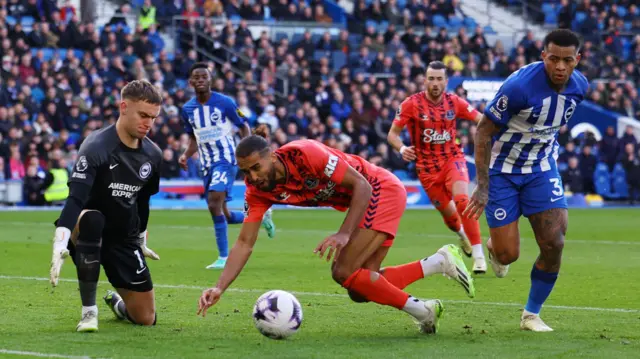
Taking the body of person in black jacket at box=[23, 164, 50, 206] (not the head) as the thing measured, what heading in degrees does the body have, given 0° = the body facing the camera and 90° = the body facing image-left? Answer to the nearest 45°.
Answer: approximately 0°

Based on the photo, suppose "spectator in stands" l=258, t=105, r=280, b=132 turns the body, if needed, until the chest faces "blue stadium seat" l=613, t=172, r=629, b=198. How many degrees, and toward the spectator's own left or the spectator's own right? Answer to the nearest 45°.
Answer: approximately 90° to the spectator's own left

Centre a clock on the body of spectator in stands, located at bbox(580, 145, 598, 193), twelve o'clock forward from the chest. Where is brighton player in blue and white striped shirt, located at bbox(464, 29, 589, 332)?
The brighton player in blue and white striped shirt is roughly at 12 o'clock from the spectator in stands.

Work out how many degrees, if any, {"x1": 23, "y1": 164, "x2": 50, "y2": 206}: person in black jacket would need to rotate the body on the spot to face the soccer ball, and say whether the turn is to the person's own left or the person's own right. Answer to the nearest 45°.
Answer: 0° — they already face it

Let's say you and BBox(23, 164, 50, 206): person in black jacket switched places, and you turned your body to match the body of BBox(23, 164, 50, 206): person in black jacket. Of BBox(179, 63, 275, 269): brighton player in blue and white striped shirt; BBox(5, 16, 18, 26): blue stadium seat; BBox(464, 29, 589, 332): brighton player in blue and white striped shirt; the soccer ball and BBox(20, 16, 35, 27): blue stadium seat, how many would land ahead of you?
3

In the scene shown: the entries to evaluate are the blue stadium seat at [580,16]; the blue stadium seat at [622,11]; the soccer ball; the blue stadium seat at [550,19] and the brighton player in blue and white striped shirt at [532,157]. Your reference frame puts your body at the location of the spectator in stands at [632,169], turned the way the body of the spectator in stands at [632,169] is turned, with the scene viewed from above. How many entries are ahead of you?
2

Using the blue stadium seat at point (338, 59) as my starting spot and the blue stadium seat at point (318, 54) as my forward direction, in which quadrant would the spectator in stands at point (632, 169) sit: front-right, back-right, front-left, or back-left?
back-left

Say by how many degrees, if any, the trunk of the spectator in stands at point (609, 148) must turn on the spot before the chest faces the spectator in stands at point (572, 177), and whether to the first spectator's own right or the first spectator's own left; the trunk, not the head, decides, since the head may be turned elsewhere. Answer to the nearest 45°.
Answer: approximately 45° to the first spectator's own right

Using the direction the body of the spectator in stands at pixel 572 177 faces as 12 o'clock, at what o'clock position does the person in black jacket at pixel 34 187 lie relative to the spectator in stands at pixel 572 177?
the person in black jacket at pixel 34 187 is roughly at 2 o'clock from the spectator in stands at pixel 572 177.
